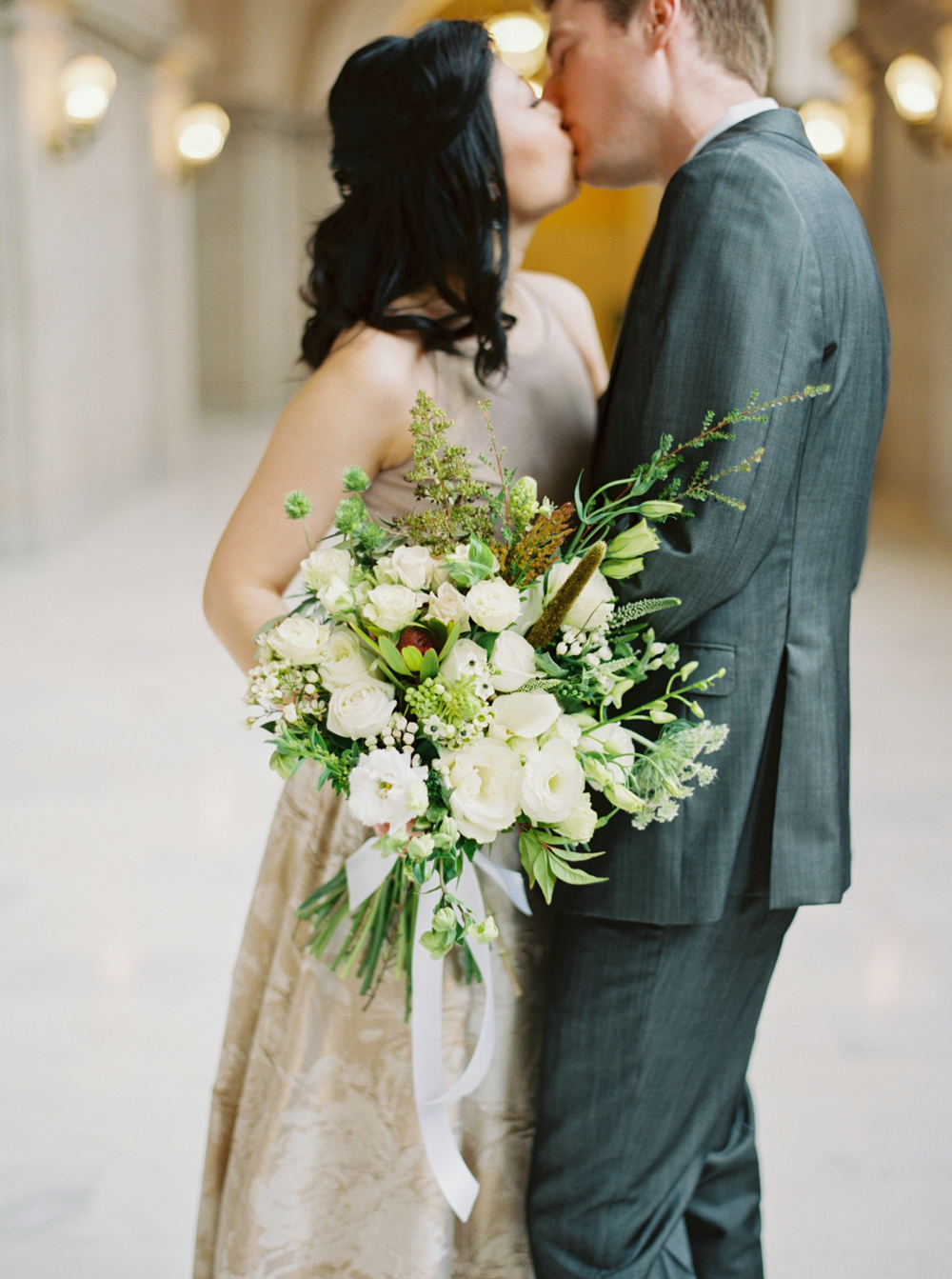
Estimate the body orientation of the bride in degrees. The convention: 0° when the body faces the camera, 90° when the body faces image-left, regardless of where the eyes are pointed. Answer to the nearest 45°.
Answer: approximately 315°

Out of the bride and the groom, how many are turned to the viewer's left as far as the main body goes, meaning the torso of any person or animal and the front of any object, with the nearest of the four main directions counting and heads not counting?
1

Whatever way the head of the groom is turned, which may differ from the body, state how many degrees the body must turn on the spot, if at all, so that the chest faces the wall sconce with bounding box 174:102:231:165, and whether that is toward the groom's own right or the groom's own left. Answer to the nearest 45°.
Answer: approximately 45° to the groom's own right

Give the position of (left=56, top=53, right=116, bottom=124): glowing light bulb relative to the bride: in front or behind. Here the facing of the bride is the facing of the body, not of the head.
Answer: behind

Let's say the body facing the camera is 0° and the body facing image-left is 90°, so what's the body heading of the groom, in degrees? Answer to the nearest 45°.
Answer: approximately 90°

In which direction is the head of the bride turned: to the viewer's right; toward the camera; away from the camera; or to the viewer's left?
to the viewer's right

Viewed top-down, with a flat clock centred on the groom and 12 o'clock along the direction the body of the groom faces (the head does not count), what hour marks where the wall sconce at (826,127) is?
The wall sconce is roughly at 3 o'clock from the groom.

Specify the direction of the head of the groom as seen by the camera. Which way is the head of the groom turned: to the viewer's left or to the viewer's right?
to the viewer's left
